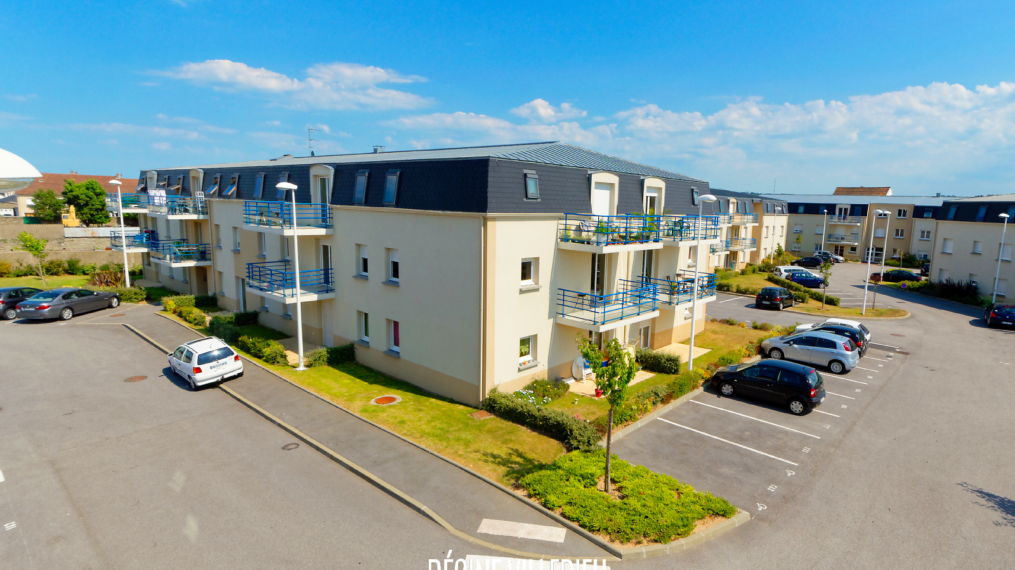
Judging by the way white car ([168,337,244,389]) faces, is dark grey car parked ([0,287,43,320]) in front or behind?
in front

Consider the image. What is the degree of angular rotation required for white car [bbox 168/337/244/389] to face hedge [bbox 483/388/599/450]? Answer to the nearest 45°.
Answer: approximately 180°

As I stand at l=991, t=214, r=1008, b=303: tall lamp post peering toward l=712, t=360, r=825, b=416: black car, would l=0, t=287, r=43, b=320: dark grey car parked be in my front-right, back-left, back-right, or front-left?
front-right

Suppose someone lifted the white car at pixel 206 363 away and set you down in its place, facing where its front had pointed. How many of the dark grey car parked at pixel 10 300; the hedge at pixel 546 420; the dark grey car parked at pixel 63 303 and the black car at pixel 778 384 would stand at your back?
2

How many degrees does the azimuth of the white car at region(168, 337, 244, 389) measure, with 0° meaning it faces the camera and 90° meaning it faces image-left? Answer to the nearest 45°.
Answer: approximately 135°

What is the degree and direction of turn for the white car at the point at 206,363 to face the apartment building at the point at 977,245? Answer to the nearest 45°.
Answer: approximately 135° to its right

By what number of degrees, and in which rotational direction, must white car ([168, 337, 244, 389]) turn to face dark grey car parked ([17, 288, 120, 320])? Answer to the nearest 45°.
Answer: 0° — it already faces it

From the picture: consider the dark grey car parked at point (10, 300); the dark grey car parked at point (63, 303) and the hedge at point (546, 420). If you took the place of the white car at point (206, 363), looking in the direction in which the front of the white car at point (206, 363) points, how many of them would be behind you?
1

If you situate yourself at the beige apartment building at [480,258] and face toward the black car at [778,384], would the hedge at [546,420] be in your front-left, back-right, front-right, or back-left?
front-right

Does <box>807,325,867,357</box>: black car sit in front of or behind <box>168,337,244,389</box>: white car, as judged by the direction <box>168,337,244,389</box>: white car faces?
behind

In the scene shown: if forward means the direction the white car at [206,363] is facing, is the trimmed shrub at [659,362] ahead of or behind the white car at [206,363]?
behind

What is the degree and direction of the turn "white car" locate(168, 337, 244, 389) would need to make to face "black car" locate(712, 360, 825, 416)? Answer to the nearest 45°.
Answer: approximately 180°
